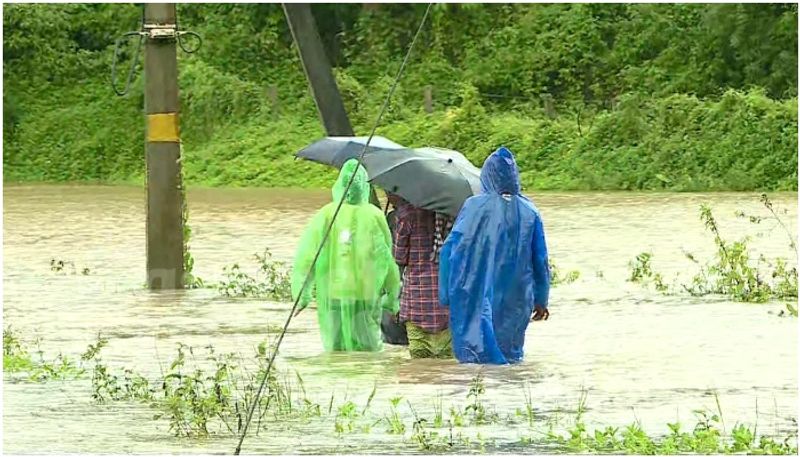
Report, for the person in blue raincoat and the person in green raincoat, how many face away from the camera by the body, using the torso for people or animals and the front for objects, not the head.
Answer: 2

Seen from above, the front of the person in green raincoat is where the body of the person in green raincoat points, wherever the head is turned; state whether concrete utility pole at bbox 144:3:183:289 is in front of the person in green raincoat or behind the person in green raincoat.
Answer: in front

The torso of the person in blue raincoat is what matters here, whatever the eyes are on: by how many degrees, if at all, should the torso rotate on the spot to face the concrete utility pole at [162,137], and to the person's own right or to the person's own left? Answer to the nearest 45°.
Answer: approximately 45° to the person's own left

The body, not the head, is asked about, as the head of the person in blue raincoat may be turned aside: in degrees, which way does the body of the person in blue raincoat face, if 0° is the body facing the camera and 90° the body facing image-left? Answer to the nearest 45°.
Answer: approximately 180°

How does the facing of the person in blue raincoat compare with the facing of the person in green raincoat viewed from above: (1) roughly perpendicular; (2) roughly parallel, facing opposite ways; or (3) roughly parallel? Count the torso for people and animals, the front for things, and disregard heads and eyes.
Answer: roughly parallel

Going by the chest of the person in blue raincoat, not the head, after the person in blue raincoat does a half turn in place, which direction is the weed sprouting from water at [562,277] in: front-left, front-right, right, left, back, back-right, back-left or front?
back

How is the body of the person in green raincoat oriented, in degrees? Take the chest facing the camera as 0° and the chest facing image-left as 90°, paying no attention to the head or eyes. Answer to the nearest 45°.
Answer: approximately 180°

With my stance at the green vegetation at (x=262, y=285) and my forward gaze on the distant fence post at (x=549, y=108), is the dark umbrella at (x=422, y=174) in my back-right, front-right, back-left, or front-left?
back-right

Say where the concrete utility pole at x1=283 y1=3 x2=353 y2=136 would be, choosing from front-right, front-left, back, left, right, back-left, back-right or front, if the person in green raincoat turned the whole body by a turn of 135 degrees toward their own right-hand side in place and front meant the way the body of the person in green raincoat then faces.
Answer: back-left

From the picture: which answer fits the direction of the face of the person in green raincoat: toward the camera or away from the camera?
away from the camera

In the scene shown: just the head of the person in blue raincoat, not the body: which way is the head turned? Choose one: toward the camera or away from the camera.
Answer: away from the camera
